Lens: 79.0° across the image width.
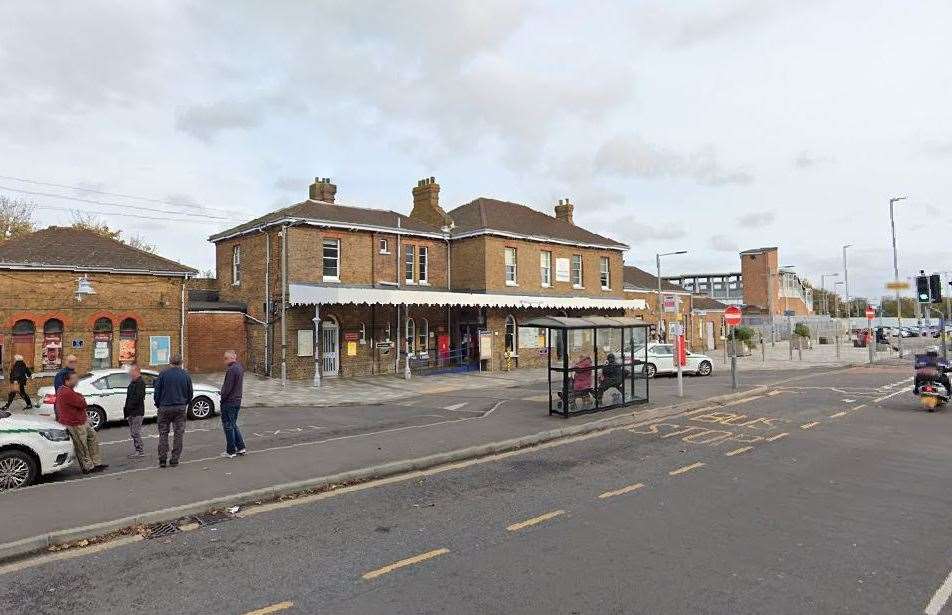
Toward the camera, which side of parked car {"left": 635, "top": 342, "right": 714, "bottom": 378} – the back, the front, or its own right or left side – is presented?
right

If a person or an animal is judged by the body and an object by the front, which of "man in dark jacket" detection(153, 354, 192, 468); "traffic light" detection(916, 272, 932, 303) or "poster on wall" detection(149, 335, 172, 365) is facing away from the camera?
the man in dark jacket

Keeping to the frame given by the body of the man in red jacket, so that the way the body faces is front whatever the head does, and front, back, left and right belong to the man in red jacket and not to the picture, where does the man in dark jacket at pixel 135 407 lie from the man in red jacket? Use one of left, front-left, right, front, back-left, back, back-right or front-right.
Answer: front-left

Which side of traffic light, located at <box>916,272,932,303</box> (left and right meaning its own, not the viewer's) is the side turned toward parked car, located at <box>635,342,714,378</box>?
right

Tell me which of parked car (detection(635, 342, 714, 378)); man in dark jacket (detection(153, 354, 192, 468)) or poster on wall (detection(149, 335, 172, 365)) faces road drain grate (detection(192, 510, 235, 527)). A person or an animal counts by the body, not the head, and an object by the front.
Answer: the poster on wall

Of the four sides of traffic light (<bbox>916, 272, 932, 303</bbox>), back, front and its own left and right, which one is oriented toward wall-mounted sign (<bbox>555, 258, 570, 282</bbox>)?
right

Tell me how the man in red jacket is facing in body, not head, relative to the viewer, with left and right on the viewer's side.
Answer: facing to the right of the viewer
